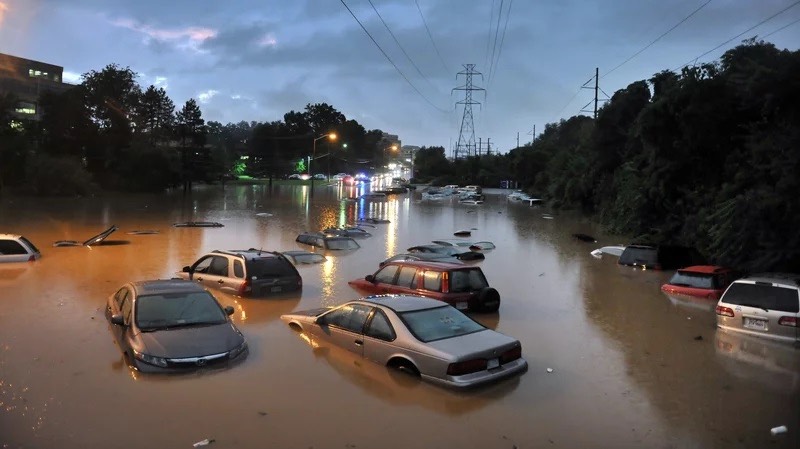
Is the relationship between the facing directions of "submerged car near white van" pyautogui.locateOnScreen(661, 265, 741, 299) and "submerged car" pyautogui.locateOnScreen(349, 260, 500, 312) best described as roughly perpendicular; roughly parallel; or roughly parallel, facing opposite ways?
roughly perpendicular

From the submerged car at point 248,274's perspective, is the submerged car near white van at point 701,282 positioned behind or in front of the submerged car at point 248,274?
behind

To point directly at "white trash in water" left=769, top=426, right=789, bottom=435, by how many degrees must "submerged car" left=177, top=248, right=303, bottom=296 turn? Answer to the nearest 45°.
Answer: approximately 180°

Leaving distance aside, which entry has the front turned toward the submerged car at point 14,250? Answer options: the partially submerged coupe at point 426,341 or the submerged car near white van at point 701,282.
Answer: the partially submerged coupe

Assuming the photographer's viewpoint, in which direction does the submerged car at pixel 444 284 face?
facing away from the viewer and to the left of the viewer

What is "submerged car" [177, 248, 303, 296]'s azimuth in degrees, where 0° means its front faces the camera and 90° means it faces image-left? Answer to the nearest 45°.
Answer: approximately 135°

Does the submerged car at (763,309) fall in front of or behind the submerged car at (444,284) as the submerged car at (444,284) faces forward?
behind

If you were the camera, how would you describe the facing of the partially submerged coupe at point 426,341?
facing away from the viewer and to the left of the viewer

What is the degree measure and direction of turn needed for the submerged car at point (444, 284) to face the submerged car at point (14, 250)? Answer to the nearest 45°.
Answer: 0° — it already faces it
